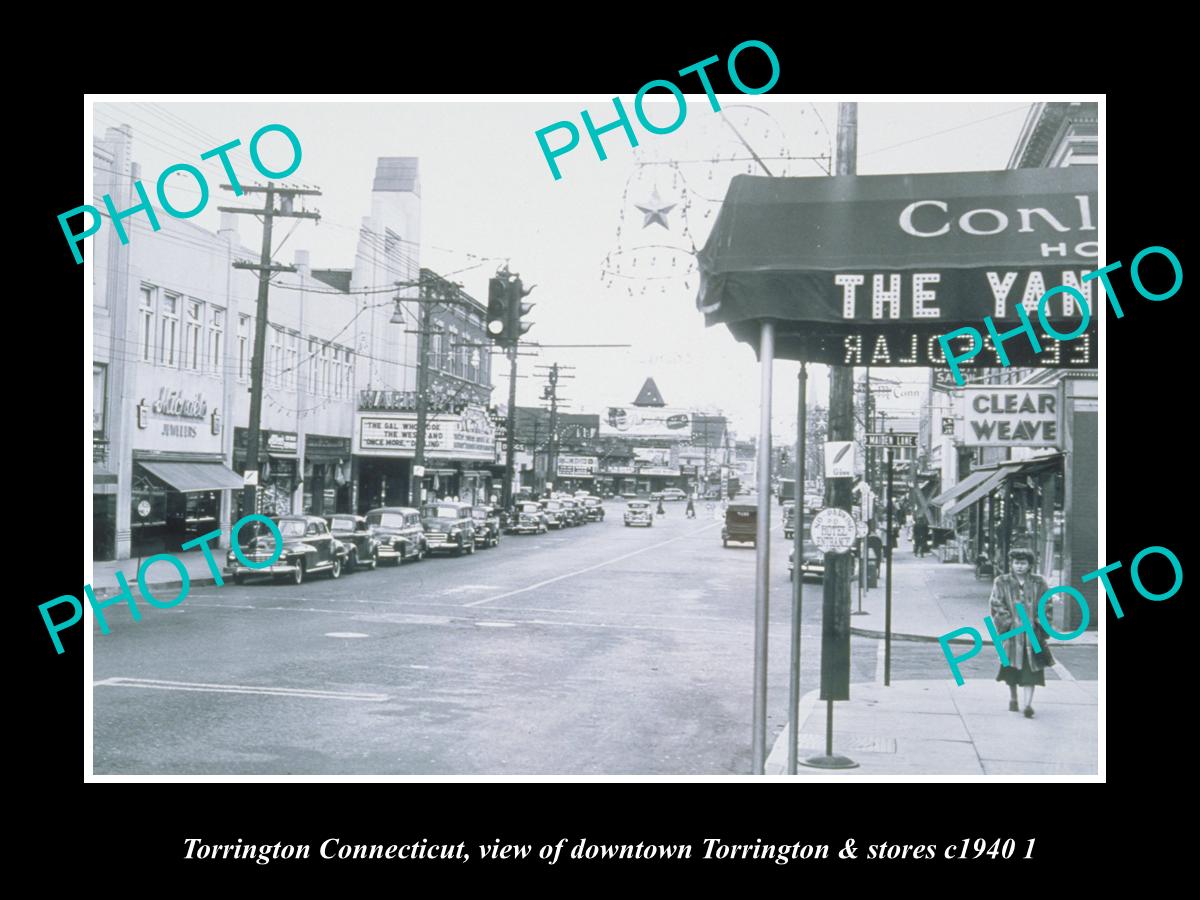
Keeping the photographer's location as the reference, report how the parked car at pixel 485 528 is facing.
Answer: facing the viewer and to the left of the viewer

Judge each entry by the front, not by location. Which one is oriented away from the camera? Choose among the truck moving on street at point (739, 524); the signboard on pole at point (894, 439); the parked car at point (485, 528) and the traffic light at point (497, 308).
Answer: the truck moving on street

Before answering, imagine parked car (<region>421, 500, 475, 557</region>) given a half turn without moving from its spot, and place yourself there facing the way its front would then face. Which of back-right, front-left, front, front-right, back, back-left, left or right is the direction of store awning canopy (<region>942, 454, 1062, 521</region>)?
right

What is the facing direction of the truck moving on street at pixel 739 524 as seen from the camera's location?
facing away from the viewer

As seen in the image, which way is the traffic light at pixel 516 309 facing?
to the viewer's right

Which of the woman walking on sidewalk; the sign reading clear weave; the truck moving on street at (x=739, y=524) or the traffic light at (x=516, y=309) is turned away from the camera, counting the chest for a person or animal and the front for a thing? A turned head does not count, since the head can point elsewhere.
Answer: the truck moving on street

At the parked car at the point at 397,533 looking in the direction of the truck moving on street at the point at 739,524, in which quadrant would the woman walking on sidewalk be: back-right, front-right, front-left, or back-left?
back-right

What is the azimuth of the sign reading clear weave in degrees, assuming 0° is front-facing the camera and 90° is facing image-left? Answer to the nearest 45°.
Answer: approximately 0°

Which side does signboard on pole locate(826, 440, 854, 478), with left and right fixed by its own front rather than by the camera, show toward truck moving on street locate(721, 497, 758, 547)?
back

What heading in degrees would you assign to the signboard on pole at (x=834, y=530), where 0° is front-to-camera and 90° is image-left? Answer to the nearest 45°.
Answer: approximately 0°
